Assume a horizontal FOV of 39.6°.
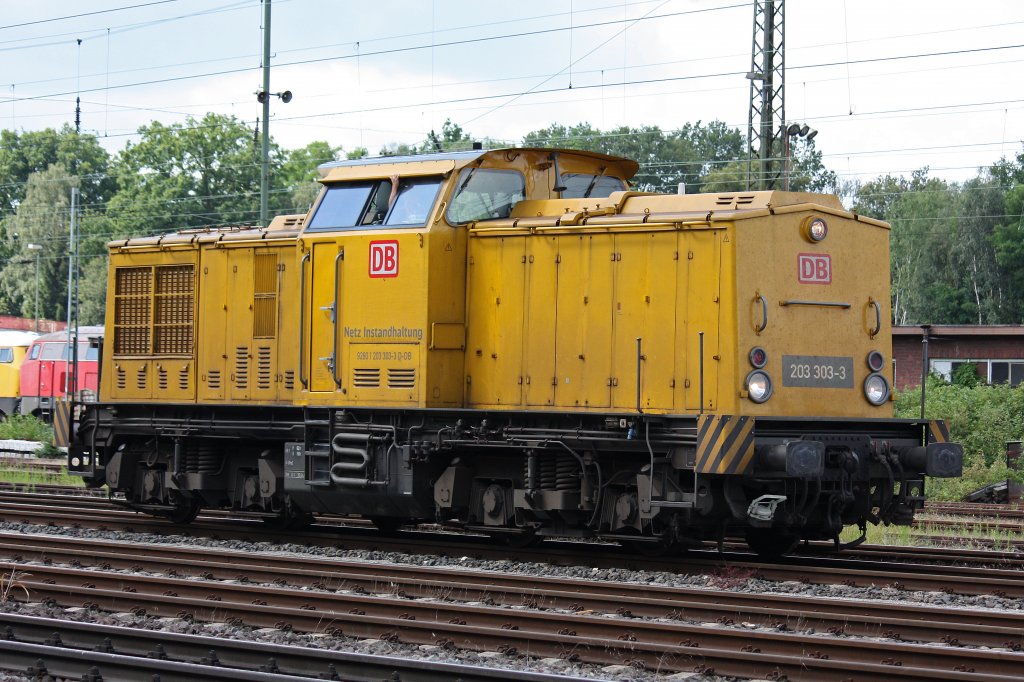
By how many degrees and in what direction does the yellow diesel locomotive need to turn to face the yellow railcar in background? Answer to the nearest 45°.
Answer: approximately 180°

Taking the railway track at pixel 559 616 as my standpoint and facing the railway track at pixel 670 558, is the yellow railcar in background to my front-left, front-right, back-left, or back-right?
front-left

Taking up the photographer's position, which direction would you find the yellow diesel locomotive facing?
facing the viewer and to the right of the viewer

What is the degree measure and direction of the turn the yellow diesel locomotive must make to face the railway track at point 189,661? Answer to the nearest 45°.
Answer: approximately 90° to its right

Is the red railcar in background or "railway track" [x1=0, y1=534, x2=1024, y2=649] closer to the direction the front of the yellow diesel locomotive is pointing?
the railway track

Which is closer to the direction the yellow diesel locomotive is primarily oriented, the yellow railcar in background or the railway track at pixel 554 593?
the railway track

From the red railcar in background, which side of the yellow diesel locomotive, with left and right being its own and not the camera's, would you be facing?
back

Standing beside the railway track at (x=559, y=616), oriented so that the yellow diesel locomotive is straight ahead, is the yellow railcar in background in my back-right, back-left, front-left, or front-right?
front-left

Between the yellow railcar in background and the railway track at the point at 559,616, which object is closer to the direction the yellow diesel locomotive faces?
the railway track

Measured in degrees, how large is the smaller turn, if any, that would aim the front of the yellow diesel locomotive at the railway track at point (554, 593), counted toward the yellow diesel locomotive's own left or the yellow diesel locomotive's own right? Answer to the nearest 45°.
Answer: approximately 45° to the yellow diesel locomotive's own right

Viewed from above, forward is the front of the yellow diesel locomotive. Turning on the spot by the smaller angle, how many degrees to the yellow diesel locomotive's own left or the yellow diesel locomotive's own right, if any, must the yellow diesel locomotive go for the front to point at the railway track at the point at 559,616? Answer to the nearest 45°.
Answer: approximately 45° to the yellow diesel locomotive's own right
